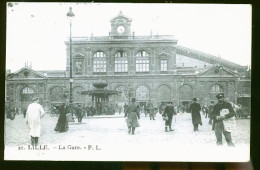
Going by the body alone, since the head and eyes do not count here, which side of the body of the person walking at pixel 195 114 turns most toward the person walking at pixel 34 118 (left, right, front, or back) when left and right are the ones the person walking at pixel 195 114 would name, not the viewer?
left

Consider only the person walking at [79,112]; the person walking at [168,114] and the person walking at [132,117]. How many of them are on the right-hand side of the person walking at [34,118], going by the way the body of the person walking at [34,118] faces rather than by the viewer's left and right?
3

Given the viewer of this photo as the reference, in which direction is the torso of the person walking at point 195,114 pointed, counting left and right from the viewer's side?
facing away from the viewer

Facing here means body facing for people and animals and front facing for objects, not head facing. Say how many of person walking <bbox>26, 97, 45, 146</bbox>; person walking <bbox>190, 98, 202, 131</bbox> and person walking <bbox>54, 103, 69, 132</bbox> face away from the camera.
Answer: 2

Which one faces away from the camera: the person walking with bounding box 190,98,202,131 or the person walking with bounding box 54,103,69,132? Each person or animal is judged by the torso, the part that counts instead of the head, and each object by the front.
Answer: the person walking with bounding box 190,98,202,131

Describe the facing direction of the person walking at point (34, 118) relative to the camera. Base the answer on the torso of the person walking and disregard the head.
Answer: away from the camera
